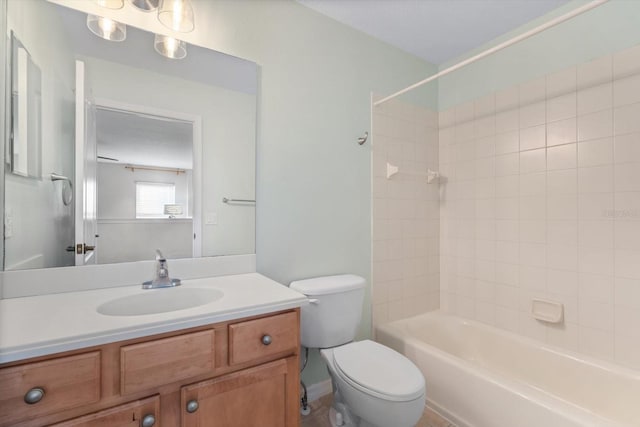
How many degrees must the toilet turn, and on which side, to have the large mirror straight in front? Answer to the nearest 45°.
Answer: approximately 135° to its right

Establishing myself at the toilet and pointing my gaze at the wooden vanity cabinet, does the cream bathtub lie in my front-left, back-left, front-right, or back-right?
back-left

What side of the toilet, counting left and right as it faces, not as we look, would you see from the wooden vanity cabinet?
right

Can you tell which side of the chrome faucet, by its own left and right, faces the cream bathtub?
left

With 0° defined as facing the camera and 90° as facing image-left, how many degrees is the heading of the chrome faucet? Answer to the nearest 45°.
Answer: approximately 0°

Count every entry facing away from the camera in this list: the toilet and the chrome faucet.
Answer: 0

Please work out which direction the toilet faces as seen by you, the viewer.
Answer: facing the viewer and to the right of the viewer
